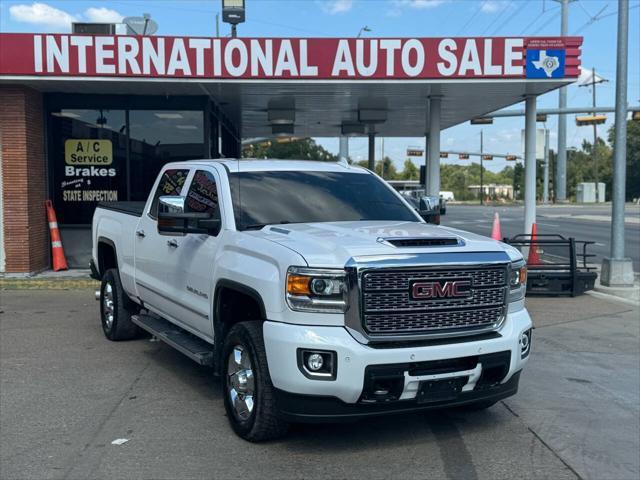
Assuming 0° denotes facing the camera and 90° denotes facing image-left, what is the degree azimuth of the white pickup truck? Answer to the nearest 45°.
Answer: approximately 315°

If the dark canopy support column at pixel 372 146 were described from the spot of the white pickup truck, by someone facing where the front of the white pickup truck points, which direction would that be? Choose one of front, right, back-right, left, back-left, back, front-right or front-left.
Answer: back-left

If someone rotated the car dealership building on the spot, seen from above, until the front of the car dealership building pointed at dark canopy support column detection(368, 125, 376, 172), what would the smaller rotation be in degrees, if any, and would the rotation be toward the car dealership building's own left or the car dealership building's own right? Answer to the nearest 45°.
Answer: approximately 135° to the car dealership building's own left

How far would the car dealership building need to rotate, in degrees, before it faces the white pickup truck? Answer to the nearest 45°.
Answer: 0° — it already faces it

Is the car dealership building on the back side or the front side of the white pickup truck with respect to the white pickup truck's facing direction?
on the back side

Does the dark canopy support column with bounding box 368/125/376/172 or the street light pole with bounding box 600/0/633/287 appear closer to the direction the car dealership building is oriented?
the street light pole

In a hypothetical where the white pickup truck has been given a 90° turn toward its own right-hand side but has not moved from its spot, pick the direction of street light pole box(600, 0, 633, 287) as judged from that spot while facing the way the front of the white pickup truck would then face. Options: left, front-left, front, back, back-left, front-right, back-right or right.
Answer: back

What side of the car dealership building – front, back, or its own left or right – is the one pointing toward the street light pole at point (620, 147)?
left

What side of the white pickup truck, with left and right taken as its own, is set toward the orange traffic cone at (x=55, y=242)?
back

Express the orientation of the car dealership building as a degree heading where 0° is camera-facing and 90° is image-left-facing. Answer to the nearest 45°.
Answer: approximately 0°

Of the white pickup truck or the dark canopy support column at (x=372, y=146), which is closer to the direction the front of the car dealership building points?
the white pickup truck
